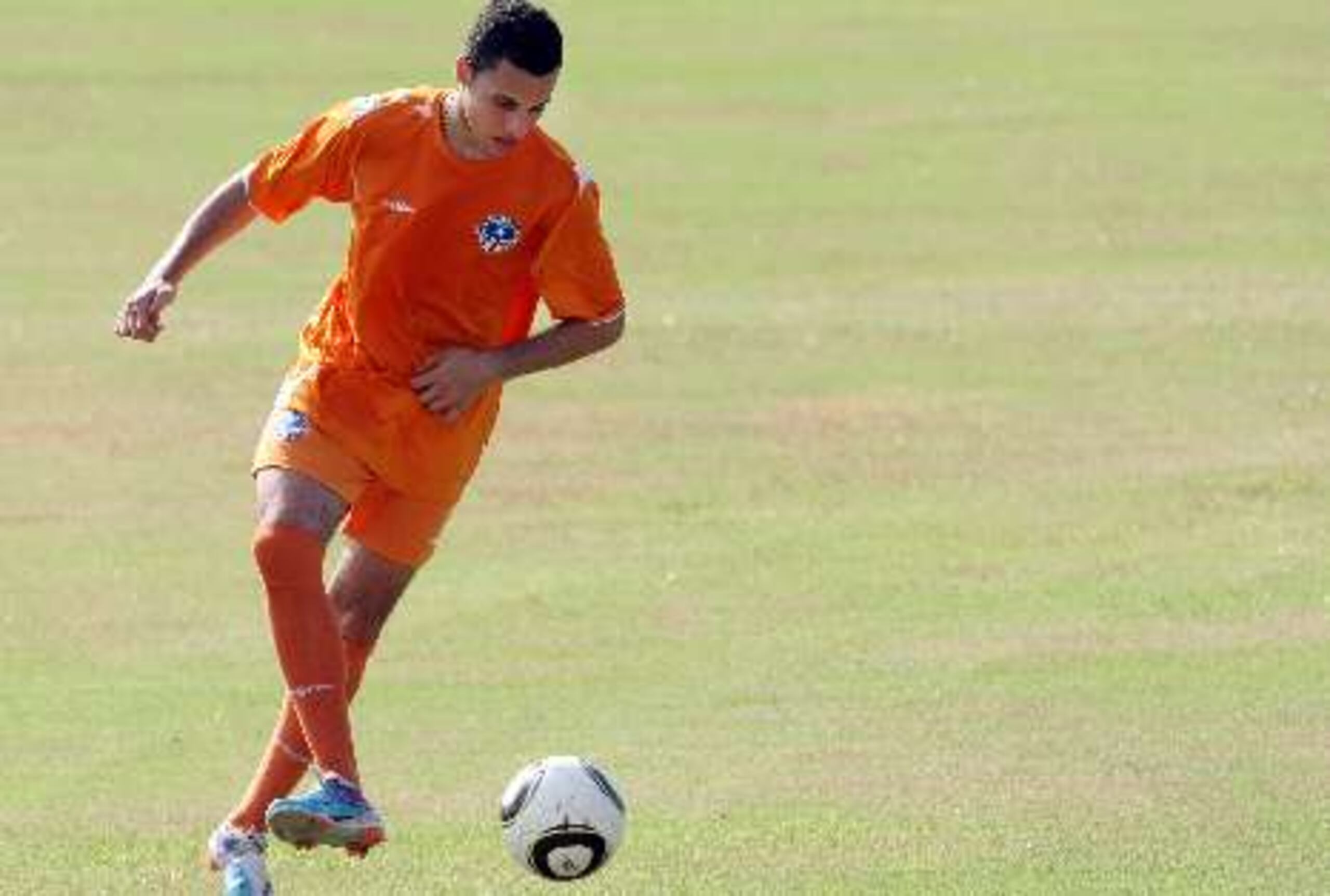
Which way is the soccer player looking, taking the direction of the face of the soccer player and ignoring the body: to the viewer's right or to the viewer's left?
to the viewer's right

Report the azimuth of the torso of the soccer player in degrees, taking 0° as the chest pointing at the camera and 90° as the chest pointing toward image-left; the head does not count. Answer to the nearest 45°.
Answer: approximately 0°
